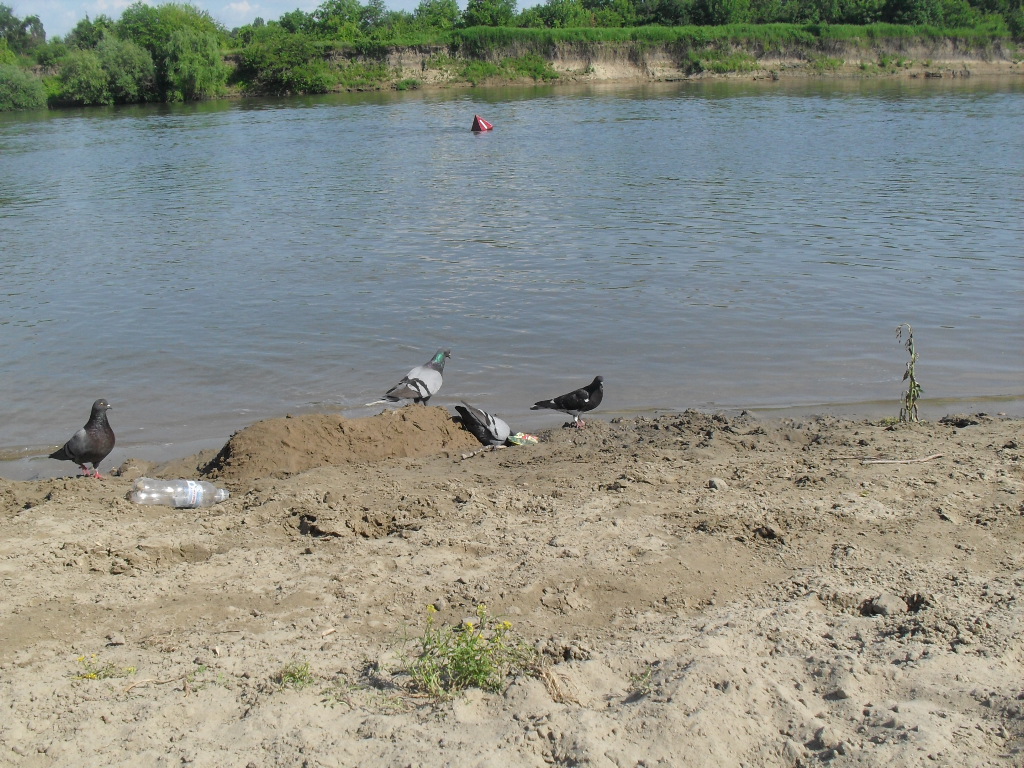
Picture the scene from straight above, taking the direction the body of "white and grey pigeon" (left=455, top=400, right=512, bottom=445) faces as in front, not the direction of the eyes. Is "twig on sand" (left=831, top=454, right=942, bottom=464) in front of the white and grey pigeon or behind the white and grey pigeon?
in front

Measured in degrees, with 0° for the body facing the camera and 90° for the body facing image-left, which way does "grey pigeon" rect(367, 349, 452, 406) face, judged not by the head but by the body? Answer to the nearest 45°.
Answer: approximately 270°

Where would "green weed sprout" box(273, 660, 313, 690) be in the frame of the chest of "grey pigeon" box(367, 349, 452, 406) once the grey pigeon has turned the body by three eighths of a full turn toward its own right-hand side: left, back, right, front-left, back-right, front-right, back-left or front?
front-left

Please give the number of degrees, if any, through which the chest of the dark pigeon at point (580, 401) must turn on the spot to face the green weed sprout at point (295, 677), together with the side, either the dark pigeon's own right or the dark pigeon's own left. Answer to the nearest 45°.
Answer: approximately 90° to the dark pigeon's own right

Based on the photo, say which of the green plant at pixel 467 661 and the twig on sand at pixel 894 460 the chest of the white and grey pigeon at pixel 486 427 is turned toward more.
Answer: the twig on sand

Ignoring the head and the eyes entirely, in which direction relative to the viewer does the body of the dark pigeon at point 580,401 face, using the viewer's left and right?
facing to the right of the viewer

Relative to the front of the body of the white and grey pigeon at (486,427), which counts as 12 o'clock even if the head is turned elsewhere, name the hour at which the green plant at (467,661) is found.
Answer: The green plant is roughly at 3 o'clock from the white and grey pigeon.

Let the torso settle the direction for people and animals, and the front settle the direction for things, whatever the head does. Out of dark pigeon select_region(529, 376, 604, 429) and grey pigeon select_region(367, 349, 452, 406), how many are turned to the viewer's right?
2

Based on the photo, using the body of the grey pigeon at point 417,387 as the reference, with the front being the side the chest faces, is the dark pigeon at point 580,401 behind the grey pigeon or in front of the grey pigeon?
in front

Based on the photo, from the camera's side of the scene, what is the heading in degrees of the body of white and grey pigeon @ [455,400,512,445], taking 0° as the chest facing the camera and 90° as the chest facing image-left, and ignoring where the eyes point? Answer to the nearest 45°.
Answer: approximately 270°
